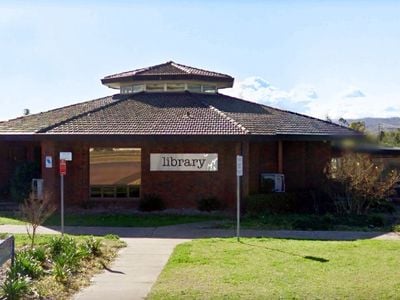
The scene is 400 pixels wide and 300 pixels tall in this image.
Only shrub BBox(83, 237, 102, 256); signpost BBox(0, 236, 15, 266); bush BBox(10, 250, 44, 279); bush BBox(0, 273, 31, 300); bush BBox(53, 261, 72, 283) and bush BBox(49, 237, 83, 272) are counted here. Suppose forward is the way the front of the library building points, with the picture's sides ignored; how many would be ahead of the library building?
6

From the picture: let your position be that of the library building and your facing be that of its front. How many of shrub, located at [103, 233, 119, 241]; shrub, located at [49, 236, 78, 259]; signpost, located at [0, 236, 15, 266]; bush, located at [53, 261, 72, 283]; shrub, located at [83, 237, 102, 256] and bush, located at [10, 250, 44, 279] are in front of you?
6

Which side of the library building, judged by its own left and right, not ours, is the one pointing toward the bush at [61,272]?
front

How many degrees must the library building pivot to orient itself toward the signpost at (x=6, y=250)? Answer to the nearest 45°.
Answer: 0° — it already faces it

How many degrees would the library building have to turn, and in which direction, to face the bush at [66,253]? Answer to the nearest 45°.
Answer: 0° — it already faces it

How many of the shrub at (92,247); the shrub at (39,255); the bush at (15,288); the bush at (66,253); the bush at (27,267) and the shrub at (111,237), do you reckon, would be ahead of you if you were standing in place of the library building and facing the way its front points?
6

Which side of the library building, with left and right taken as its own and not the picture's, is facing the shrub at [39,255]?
front

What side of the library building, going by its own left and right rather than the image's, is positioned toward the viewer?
front
